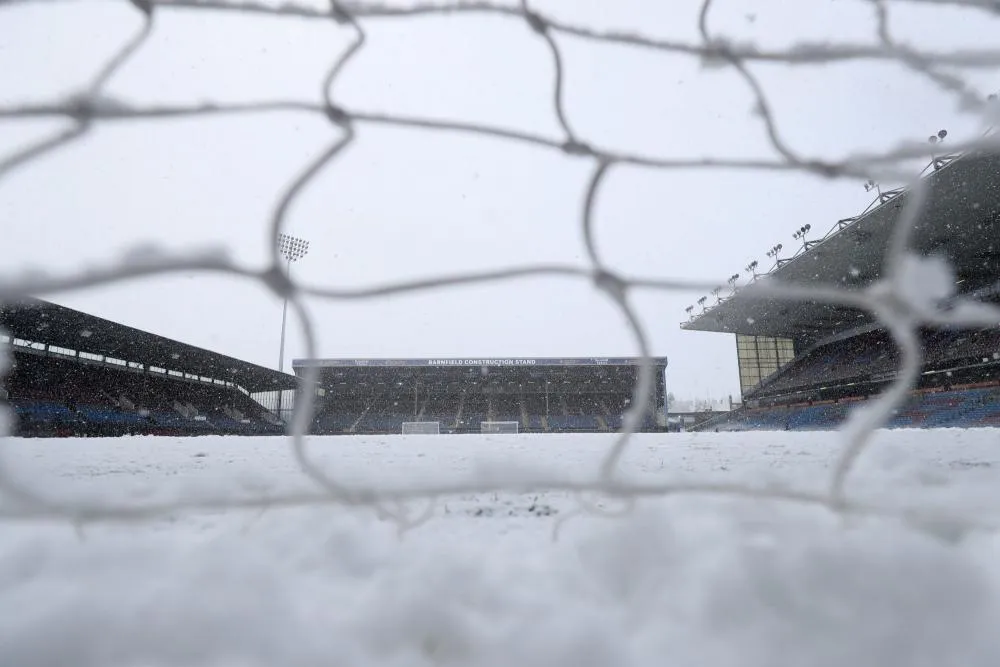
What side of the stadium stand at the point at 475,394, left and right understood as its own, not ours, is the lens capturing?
front

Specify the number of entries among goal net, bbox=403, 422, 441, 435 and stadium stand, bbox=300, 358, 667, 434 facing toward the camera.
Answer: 2

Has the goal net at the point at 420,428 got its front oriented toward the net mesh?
yes

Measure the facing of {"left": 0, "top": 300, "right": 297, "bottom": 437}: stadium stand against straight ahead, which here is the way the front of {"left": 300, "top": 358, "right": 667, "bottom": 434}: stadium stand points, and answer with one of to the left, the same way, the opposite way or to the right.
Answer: to the left

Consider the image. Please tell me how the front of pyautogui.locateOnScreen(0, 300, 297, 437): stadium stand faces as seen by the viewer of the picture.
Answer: facing the viewer and to the right of the viewer

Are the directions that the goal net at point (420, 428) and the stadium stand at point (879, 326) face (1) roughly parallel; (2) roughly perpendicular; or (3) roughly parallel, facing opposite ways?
roughly perpendicular

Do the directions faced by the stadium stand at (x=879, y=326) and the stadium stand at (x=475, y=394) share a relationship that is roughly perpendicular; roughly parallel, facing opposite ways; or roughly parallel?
roughly perpendicular

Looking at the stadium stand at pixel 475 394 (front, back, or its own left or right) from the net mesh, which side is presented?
front

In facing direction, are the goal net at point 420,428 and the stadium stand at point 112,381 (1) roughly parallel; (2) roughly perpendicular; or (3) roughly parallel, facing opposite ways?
roughly perpendicular

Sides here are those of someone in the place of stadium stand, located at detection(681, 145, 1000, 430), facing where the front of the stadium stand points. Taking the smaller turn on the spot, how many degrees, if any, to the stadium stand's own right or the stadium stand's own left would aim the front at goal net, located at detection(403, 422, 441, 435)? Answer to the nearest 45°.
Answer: approximately 45° to the stadium stand's own right

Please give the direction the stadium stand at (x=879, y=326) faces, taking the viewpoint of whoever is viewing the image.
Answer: facing the viewer and to the left of the viewer
